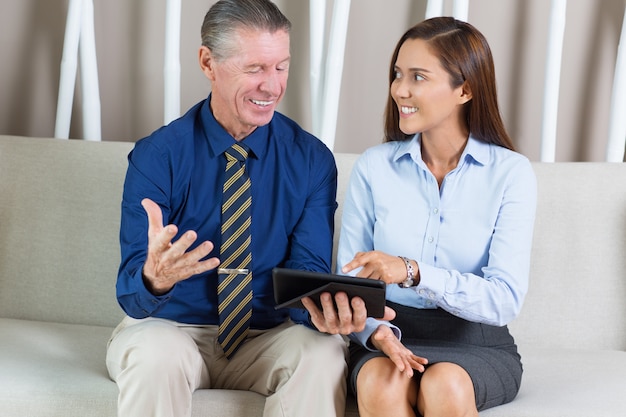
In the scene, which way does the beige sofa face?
toward the camera

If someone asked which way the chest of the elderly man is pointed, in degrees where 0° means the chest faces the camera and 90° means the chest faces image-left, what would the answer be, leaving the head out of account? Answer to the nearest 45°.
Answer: approximately 0°

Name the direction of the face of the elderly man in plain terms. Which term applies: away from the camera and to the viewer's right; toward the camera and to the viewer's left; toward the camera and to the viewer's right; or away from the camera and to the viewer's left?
toward the camera and to the viewer's right

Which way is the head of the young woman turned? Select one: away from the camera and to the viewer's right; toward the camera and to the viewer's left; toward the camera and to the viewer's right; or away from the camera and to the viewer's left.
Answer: toward the camera and to the viewer's left
